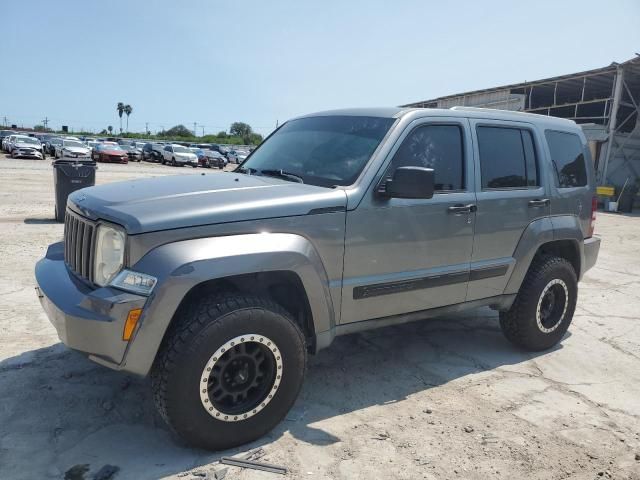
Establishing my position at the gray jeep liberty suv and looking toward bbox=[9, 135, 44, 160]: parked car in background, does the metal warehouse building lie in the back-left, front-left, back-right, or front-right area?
front-right

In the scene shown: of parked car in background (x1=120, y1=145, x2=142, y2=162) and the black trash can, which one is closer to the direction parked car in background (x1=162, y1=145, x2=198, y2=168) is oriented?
the black trash can

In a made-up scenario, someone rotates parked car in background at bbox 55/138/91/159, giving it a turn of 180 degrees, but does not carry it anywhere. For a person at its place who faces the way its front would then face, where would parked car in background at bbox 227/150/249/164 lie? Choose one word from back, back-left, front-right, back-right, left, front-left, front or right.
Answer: right

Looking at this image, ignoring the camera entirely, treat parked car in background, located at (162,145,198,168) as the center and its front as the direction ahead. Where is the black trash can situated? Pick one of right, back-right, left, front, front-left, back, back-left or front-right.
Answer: front-right

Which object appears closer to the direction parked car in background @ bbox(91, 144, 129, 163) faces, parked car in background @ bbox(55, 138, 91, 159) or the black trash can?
the black trash can

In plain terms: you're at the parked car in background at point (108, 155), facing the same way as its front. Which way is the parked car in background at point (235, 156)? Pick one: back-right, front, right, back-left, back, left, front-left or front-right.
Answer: left

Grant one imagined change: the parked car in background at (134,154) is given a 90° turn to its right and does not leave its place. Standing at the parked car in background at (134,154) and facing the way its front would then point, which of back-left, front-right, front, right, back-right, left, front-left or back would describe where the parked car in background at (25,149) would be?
front

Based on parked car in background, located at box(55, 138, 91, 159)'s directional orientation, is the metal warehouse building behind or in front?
in front

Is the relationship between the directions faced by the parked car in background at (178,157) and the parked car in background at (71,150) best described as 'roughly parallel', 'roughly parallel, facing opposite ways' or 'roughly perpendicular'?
roughly parallel

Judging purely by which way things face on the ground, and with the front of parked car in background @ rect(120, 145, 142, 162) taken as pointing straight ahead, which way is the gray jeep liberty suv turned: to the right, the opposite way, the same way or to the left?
to the right

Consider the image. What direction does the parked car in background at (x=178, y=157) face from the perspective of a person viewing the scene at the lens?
facing the viewer and to the right of the viewer

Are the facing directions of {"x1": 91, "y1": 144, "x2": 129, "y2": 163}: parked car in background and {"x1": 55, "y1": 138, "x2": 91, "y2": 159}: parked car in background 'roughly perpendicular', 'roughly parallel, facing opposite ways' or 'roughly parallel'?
roughly parallel

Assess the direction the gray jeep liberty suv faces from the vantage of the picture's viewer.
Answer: facing the viewer and to the left of the viewer
